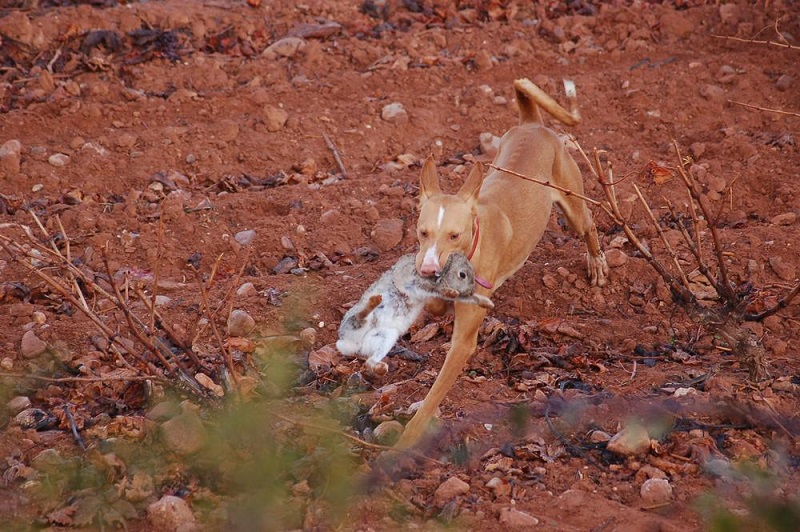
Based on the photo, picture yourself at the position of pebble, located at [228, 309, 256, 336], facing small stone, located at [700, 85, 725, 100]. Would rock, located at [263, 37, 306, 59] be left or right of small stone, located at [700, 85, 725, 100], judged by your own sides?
left

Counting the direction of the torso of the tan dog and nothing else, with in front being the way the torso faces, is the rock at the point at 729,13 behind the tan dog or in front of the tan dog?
behind

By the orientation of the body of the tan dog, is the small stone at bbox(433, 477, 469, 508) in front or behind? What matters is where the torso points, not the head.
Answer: in front

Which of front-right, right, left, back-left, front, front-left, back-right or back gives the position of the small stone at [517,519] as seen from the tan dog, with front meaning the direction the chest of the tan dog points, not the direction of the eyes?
front-left

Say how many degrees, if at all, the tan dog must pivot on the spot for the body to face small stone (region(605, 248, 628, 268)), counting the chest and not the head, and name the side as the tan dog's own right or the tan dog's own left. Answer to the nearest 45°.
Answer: approximately 180°

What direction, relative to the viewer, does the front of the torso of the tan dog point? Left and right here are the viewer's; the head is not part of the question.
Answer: facing the viewer and to the left of the viewer

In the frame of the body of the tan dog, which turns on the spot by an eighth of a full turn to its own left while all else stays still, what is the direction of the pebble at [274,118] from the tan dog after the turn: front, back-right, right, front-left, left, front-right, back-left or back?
back-right

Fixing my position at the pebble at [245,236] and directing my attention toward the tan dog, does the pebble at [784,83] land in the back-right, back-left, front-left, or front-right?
front-left

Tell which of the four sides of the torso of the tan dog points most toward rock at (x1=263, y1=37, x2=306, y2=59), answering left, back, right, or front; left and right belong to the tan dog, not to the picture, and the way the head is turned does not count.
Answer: right

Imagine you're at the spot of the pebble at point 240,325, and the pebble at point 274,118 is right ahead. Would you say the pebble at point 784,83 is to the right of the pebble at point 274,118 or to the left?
right

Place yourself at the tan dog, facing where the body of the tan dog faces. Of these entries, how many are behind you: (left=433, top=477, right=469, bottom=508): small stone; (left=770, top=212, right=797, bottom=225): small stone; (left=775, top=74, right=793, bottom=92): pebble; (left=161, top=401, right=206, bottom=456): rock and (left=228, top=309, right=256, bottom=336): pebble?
2

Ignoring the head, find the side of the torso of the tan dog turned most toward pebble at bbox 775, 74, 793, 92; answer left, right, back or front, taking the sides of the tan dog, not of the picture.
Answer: back

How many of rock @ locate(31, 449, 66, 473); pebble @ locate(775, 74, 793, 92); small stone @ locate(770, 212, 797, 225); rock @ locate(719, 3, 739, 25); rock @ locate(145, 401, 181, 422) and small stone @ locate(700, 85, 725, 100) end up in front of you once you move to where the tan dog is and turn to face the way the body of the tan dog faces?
2

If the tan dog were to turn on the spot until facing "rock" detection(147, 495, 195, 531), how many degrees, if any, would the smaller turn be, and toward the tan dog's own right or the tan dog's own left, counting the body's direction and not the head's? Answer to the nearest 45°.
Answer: approximately 45° to the tan dog's own left

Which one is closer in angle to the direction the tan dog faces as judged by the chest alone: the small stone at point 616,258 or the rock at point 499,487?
the rock

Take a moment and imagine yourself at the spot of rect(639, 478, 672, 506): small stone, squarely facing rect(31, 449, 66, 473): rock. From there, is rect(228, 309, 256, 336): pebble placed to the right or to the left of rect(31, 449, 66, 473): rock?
right

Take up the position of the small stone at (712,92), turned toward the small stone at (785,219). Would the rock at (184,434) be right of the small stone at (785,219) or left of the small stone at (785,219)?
right

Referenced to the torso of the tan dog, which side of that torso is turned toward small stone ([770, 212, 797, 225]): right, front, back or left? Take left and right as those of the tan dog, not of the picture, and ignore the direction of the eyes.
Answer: back

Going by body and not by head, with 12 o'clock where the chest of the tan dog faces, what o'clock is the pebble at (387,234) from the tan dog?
The pebble is roughly at 3 o'clock from the tan dog.

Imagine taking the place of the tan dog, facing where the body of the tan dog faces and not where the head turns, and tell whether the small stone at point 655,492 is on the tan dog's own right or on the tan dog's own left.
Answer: on the tan dog's own left

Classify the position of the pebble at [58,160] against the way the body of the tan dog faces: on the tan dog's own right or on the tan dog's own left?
on the tan dog's own right

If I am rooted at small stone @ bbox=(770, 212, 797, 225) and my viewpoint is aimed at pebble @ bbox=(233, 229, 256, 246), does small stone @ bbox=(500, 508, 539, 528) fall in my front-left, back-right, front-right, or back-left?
front-left

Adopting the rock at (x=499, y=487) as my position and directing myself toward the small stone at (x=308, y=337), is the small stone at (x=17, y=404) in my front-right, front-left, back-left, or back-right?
front-left
